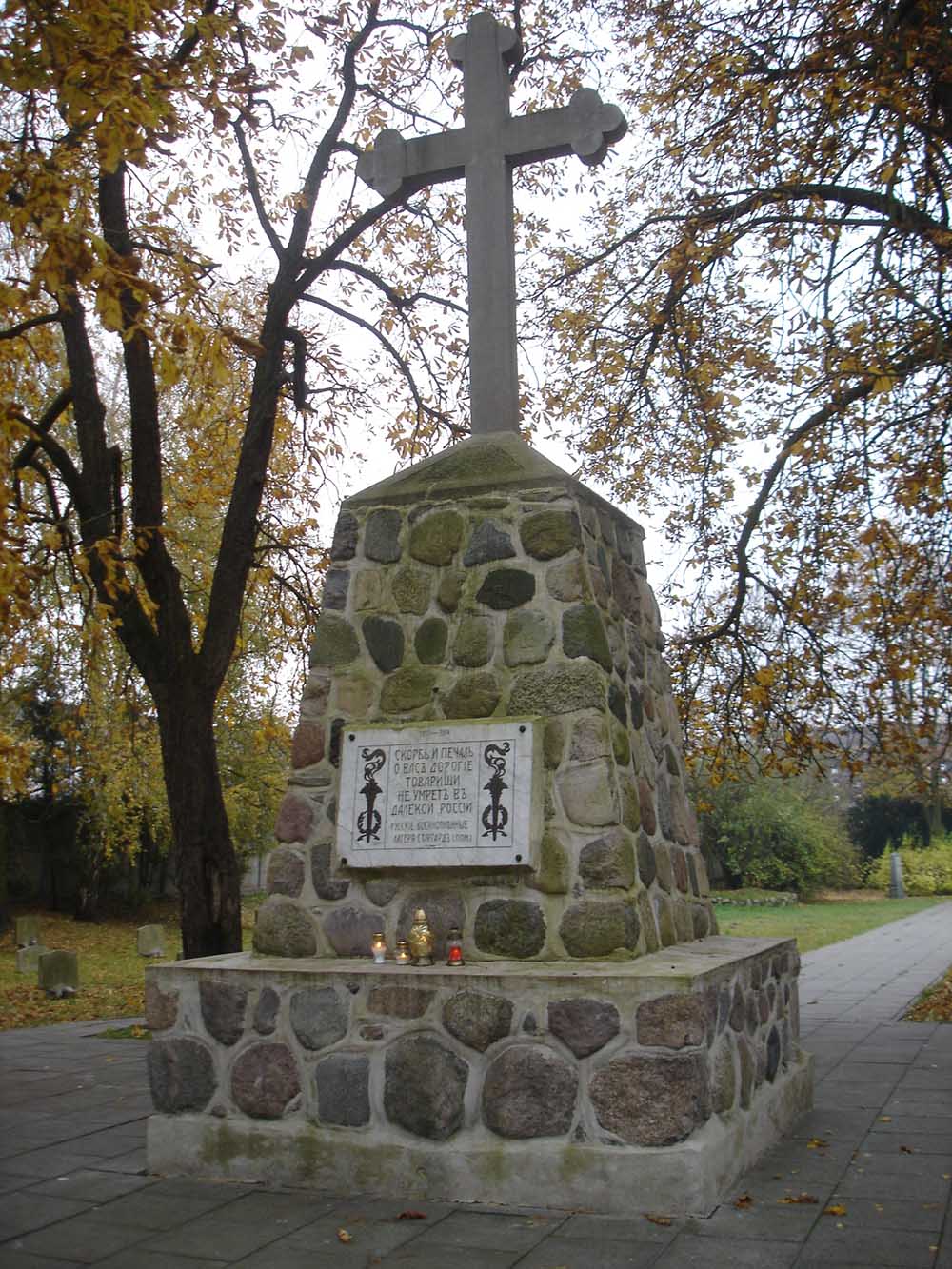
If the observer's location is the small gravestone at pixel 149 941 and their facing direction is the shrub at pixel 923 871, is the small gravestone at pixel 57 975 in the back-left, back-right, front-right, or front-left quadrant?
back-right

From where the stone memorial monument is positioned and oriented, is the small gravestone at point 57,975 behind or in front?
behind

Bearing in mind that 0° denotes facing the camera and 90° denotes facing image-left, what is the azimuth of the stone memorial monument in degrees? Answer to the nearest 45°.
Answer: approximately 0°

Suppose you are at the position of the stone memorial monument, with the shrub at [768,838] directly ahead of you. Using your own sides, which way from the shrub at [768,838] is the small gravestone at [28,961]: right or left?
left

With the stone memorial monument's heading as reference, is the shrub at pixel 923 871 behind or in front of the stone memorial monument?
behind

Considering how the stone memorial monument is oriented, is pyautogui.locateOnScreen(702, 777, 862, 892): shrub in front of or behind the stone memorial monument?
behind

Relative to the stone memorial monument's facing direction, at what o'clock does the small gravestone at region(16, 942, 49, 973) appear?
The small gravestone is roughly at 5 o'clock from the stone memorial monument.

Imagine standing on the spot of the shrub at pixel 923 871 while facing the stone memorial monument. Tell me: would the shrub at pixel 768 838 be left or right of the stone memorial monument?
right

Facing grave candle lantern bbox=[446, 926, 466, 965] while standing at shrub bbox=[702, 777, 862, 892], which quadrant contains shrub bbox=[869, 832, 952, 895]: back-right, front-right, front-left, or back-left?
back-left
